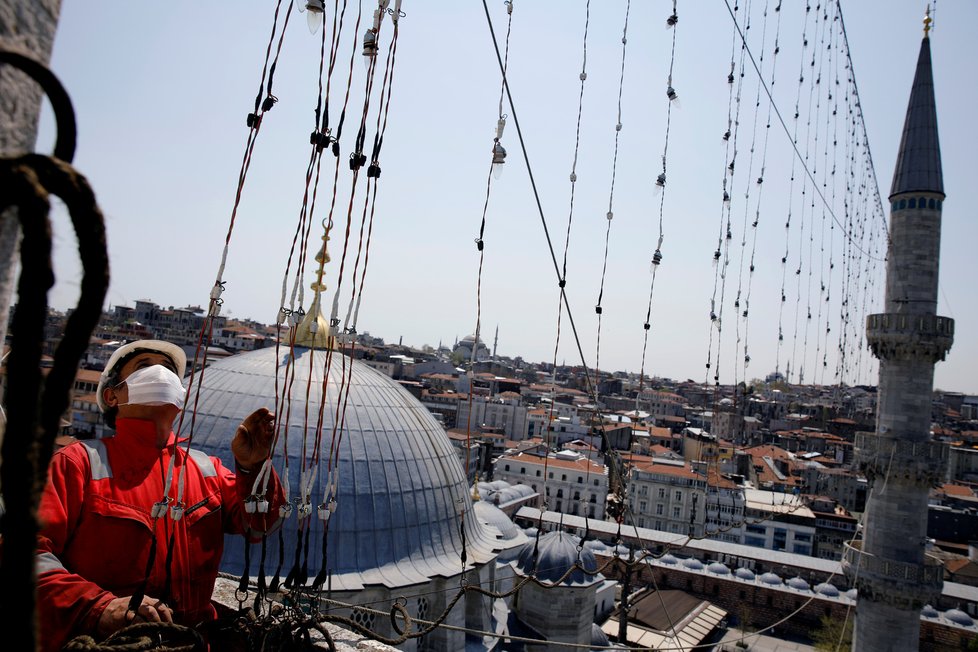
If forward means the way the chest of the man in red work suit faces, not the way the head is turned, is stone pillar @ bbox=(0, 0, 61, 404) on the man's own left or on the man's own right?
on the man's own right

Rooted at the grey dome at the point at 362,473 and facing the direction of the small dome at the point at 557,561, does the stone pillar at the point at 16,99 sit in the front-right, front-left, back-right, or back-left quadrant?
back-right

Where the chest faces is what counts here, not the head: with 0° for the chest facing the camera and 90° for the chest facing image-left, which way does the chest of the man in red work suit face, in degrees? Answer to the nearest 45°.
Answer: approximately 315°

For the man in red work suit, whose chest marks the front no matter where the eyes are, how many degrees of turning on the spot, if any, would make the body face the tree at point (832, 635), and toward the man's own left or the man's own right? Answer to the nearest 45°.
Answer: approximately 90° to the man's own left

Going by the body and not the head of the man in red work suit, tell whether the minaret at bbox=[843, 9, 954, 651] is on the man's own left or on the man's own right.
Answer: on the man's own left

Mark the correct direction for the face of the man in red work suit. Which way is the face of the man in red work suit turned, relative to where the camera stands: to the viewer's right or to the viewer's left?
to the viewer's right

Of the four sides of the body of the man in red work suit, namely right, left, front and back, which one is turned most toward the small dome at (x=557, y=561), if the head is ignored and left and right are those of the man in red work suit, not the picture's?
left

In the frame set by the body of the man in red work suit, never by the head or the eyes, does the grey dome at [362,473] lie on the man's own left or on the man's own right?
on the man's own left
